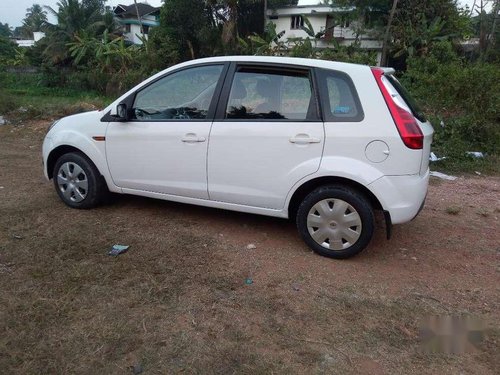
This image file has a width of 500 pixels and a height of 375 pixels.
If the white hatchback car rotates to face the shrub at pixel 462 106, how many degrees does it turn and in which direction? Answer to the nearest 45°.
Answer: approximately 90° to its right

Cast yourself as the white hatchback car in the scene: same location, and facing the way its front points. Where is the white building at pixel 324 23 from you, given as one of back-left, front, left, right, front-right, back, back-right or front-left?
front-right

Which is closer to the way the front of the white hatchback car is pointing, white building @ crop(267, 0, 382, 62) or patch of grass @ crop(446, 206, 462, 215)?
the white building

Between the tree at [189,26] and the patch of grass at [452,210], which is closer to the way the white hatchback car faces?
the tree

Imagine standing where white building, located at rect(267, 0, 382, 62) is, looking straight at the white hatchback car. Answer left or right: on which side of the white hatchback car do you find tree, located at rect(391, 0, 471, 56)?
left

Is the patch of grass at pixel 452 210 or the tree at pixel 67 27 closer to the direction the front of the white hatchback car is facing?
the tree

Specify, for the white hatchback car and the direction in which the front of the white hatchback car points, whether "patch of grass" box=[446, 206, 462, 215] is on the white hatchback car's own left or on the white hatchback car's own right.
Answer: on the white hatchback car's own right

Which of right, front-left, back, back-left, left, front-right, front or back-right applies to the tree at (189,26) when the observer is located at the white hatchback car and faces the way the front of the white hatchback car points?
front-right

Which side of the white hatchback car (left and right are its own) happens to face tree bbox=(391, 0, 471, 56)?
right

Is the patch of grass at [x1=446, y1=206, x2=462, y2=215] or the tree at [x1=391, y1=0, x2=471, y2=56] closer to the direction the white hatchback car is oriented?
the tree

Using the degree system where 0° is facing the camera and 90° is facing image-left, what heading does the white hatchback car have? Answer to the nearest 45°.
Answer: approximately 135°
